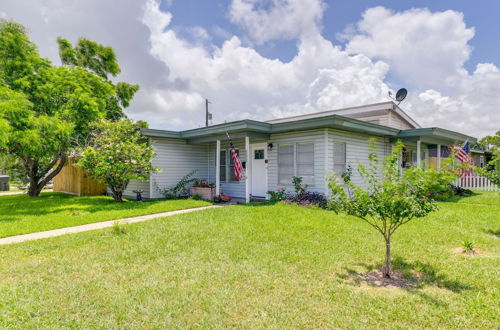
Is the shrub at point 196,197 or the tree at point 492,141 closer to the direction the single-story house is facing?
the shrub

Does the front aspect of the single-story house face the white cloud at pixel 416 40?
no

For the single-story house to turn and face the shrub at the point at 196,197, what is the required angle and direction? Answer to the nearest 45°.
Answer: approximately 45° to its right

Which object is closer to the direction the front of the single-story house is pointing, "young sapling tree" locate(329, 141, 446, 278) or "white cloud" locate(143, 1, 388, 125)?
the young sapling tree

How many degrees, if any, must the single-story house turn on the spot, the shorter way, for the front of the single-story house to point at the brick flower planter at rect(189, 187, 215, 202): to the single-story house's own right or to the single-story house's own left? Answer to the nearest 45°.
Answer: approximately 45° to the single-story house's own right

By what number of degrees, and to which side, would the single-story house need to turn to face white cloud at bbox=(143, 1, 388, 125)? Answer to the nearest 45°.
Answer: approximately 135° to its right

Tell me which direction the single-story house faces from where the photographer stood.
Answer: facing the viewer and to the left of the viewer

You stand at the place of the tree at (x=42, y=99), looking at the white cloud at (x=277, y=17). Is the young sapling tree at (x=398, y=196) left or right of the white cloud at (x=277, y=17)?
right

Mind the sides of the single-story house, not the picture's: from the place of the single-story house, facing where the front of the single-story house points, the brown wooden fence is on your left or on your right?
on your right
